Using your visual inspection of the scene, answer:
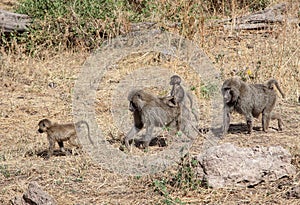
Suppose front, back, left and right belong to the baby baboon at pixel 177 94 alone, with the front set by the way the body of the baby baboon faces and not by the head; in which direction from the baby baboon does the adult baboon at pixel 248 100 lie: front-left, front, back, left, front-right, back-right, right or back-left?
back

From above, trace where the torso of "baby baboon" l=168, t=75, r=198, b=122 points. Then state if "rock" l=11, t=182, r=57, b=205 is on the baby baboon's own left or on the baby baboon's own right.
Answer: on the baby baboon's own left

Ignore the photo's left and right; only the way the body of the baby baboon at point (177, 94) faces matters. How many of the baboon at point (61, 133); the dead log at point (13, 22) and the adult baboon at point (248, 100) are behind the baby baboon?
1

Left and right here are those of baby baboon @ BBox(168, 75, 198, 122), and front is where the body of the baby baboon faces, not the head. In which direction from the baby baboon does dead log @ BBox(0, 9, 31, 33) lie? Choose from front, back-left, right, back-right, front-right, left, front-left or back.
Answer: front-right

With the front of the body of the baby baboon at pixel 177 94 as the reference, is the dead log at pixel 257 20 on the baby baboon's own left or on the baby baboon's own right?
on the baby baboon's own right

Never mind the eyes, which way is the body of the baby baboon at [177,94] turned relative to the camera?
to the viewer's left

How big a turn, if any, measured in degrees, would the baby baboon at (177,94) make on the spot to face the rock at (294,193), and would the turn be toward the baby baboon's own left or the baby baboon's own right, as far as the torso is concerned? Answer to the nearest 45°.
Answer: approximately 135° to the baby baboon's own left

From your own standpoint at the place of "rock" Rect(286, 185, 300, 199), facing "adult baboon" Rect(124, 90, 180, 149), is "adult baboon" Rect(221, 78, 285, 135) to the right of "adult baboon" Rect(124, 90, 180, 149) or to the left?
right

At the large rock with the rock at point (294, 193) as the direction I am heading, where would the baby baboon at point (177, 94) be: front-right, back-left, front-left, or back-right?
back-left

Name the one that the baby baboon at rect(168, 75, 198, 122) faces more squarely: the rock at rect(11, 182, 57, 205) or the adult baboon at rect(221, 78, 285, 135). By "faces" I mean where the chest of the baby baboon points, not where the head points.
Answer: the rock
